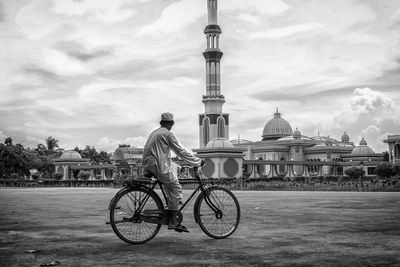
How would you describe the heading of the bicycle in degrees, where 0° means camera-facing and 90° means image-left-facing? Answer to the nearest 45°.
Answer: approximately 270°

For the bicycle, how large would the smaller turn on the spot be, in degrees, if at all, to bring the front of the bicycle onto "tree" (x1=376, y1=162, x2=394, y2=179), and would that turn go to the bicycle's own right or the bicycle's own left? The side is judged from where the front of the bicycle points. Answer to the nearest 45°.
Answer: approximately 45° to the bicycle's own left
